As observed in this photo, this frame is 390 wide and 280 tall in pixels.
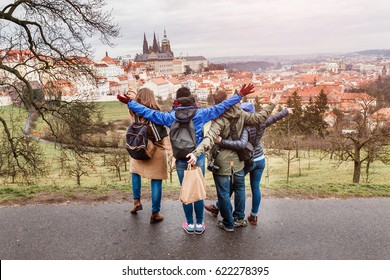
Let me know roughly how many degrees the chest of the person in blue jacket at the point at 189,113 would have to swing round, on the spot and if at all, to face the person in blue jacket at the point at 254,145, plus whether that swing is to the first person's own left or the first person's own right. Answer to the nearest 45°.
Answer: approximately 90° to the first person's own right

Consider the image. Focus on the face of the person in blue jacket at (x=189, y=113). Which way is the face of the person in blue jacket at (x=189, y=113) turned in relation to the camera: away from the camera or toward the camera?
away from the camera

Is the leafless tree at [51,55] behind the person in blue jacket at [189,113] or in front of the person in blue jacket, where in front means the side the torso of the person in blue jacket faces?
in front

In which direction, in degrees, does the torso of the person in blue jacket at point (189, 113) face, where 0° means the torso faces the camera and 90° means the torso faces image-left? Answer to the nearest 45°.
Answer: approximately 180°

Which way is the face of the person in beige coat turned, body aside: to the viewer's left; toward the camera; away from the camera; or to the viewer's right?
away from the camera
